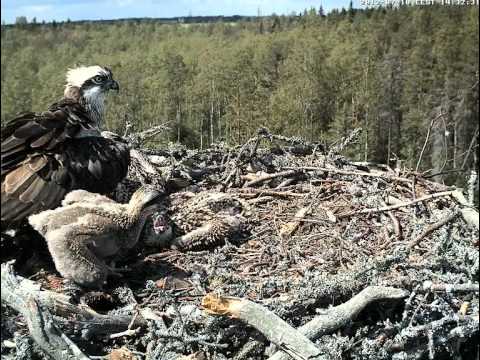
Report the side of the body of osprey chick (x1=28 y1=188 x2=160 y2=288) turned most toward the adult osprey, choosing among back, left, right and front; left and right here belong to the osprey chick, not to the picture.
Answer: left

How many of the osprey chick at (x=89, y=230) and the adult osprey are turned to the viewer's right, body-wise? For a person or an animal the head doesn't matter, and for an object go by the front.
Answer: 2

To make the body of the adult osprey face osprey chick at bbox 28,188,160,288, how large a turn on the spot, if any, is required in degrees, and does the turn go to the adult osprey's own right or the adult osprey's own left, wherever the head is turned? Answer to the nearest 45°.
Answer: approximately 90° to the adult osprey's own right

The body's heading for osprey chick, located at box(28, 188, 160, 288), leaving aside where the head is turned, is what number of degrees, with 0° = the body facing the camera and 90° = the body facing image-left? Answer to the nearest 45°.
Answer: approximately 270°

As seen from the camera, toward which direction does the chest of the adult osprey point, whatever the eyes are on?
to the viewer's right
